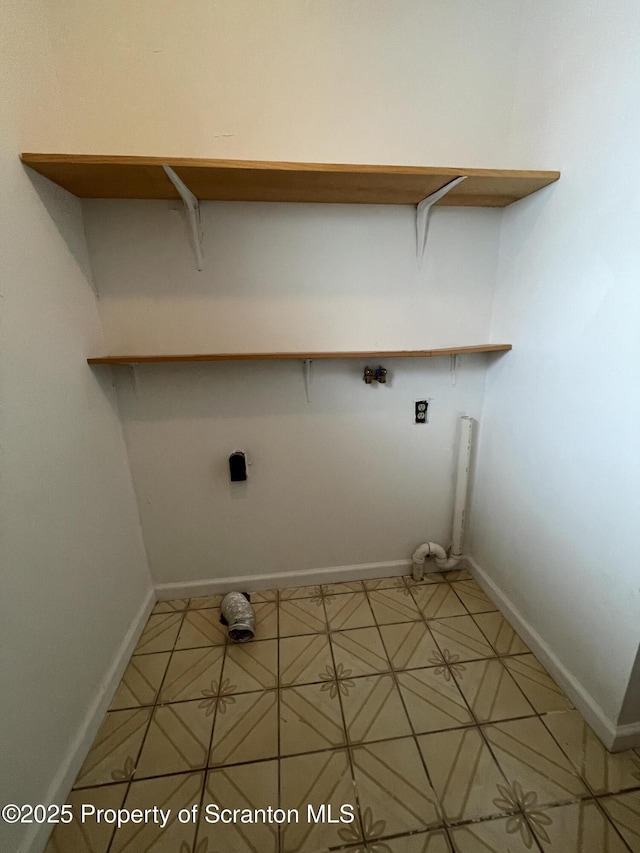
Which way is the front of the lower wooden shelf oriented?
toward the camera

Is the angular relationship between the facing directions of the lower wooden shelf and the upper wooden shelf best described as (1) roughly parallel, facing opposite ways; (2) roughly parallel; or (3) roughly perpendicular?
roughly parallel

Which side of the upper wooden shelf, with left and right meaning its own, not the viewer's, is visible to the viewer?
front

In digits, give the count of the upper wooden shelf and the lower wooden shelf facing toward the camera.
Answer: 2
